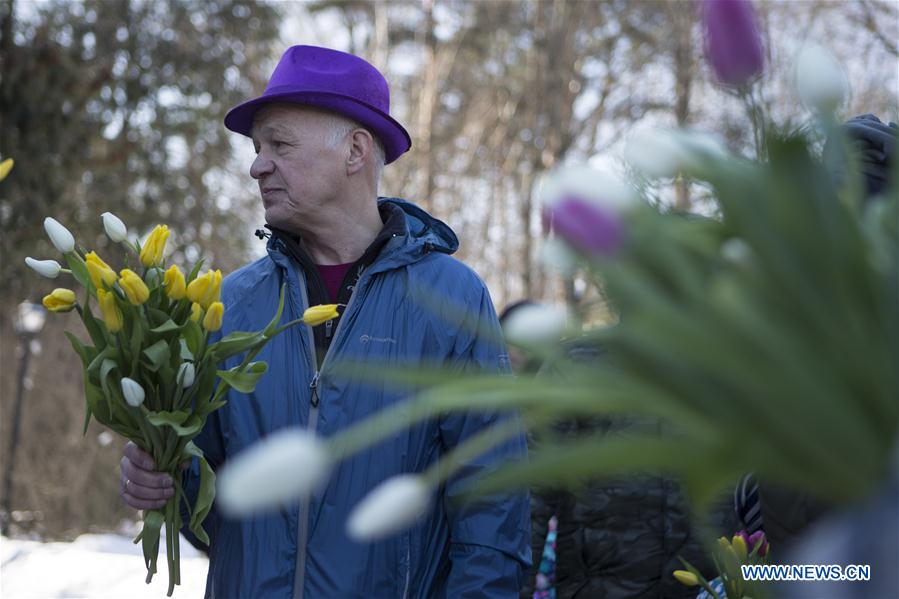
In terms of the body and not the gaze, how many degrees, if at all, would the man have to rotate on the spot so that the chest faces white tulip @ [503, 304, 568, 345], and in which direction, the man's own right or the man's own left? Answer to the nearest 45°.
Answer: approximately 45° to the man's own left

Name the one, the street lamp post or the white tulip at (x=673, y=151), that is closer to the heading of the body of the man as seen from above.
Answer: the white tulip

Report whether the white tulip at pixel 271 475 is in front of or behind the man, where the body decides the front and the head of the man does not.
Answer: in front

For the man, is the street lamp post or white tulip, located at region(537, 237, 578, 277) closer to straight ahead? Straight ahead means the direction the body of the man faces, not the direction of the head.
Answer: the white tulip

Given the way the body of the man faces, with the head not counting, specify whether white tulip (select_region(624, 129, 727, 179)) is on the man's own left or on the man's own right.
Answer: on the man's own left

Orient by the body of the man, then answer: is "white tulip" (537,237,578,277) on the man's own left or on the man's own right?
on the man's own left

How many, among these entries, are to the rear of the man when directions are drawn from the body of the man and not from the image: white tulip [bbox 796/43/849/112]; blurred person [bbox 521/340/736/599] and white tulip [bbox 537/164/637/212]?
1

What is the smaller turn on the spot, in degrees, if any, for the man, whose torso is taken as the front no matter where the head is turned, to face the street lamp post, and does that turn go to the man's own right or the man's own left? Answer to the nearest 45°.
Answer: approximately 135° to the man's own right

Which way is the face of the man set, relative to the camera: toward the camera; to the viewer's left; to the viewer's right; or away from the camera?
to the viewer's left

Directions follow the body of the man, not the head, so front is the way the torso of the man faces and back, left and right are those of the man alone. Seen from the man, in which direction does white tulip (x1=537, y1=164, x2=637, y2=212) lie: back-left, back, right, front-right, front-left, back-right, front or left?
front-left

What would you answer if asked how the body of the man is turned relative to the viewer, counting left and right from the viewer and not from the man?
facing the viewer and to the left of the viewer
